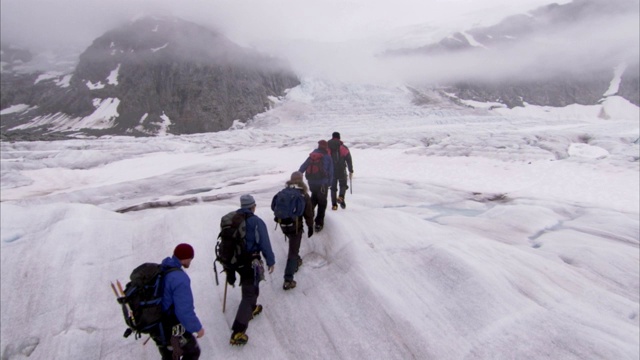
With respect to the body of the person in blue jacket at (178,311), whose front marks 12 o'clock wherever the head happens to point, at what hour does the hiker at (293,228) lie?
The hiker is roughly at 11 o'clock from the person in blue jacket.

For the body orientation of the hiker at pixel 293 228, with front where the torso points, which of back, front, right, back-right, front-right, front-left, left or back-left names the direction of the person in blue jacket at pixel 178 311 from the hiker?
back

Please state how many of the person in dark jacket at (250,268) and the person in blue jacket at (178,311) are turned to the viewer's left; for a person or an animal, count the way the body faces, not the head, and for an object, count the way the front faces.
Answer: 0

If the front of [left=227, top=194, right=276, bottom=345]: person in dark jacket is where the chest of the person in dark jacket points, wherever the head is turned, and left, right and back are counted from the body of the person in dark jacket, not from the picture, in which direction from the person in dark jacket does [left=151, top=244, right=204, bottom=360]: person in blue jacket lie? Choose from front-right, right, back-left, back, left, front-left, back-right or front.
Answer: back

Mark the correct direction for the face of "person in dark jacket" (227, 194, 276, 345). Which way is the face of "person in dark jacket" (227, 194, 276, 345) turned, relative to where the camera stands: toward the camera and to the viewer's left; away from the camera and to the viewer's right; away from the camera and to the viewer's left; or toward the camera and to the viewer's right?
away from the camera and to the viewer's right

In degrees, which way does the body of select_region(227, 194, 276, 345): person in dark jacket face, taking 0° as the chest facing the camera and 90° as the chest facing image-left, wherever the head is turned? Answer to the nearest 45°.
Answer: approximately 225°

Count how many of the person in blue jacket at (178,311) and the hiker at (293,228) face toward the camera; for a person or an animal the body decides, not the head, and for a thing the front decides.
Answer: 0

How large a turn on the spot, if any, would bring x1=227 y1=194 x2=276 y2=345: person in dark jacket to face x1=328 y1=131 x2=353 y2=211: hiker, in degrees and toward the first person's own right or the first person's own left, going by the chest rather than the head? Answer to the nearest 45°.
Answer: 0° — they already face them

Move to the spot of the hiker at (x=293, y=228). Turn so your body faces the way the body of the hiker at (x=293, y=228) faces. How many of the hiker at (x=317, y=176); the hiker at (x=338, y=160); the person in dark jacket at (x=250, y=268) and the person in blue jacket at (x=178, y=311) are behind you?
2

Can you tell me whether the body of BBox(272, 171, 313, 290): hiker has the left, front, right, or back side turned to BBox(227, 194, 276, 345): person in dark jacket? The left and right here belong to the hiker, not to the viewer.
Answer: back

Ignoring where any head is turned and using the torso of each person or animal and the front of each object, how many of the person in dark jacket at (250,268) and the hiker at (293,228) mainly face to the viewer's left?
0

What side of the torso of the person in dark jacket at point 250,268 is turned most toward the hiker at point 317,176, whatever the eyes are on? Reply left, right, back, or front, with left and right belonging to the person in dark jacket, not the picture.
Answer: front

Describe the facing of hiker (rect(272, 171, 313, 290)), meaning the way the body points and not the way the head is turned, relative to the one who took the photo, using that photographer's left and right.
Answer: facing away from the viewer and to the right of the viewer

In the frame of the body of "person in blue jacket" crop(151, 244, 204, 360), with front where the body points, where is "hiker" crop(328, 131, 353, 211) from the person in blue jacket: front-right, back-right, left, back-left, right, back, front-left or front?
front-left
